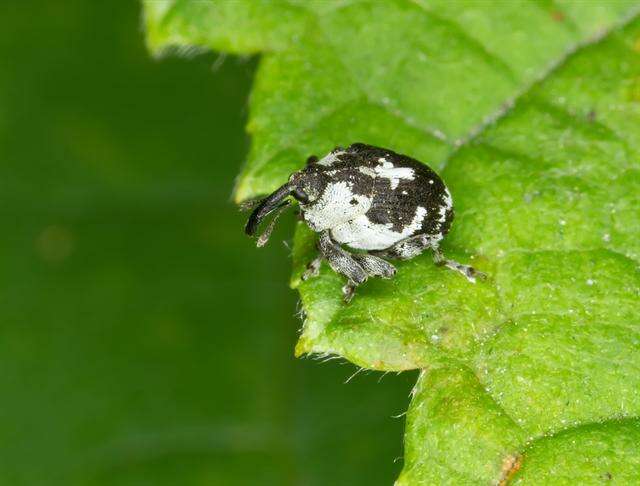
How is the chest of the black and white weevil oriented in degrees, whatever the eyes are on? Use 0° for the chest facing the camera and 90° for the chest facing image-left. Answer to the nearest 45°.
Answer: approximately 90°
